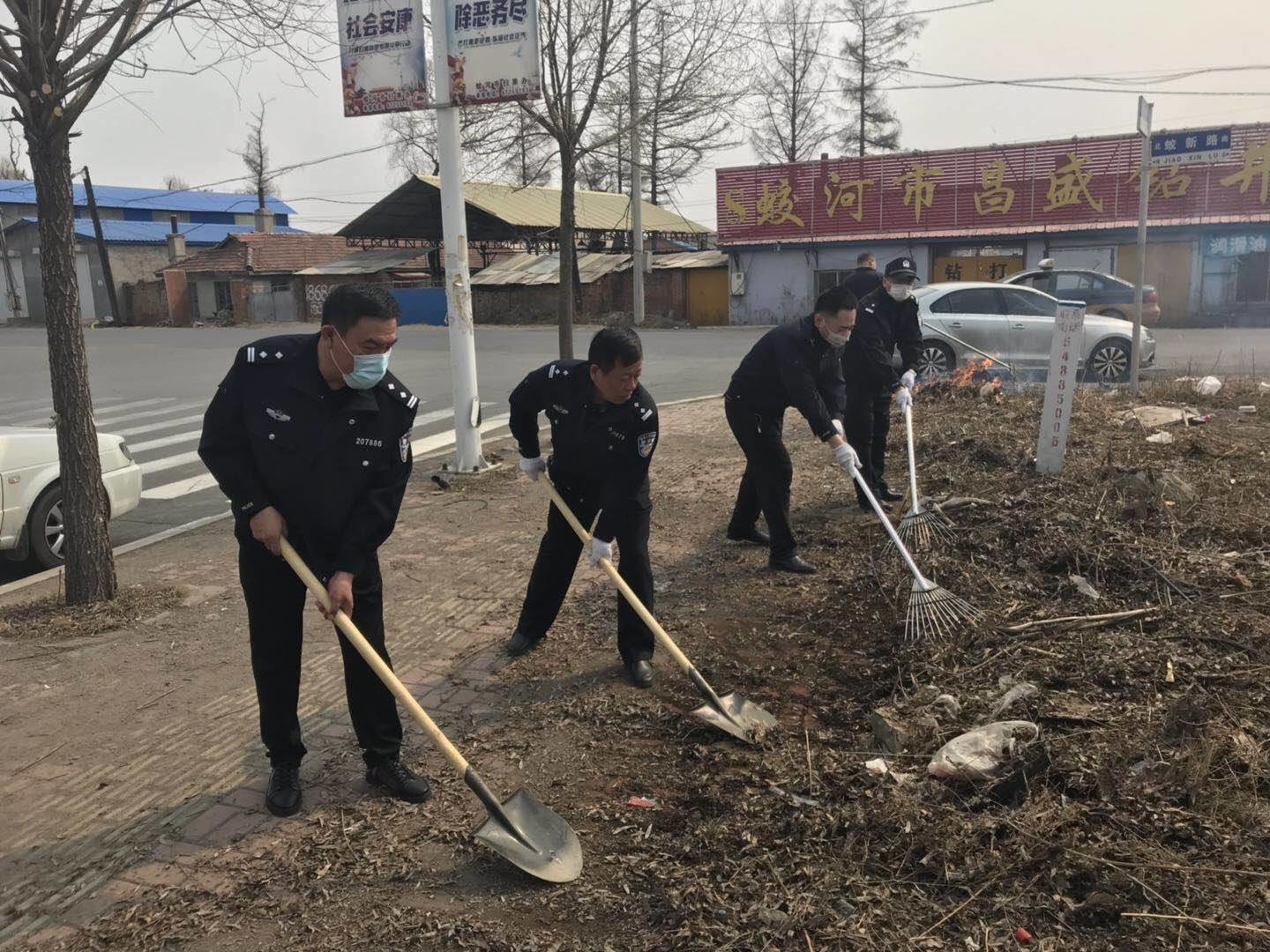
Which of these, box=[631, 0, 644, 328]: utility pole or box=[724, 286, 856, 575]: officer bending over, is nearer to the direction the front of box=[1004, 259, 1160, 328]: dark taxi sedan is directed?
the utility pole

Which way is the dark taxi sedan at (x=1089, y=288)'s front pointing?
to the viewer's left

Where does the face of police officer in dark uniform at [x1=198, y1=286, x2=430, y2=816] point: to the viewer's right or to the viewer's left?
to the viewer's right

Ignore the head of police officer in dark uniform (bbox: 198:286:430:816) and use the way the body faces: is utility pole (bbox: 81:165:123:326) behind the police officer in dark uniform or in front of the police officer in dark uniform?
behind

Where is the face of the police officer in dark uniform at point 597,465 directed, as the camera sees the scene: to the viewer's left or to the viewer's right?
to the viewer's right

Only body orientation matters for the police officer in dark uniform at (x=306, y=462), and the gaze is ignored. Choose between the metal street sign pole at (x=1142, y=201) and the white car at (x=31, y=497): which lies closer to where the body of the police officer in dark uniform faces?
the metal street sign pole

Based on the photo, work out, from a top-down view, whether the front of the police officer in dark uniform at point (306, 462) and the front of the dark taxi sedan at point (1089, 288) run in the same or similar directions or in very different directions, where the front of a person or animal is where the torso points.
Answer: very different directions
